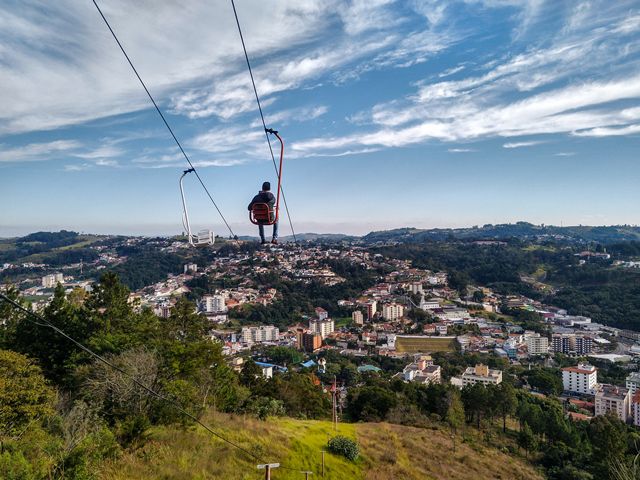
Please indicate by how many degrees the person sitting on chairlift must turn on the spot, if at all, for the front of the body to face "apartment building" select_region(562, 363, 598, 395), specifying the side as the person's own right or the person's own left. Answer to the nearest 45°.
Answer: approximately 45° to the person's own right

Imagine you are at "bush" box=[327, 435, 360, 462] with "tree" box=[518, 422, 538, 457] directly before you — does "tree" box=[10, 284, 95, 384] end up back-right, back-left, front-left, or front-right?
back-left

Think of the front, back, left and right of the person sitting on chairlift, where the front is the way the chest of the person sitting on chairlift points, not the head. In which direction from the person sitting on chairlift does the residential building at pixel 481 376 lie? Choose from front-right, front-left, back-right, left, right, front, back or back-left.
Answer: front-right

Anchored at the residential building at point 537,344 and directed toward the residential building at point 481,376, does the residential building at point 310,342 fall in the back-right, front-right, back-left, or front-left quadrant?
front-right

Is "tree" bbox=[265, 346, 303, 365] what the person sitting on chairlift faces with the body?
yes

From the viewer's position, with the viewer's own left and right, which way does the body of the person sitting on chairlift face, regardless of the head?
facing away from the viewer

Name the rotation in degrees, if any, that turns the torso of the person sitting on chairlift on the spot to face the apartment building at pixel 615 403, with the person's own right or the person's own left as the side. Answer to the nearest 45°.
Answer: approximately 45° to the person's own right

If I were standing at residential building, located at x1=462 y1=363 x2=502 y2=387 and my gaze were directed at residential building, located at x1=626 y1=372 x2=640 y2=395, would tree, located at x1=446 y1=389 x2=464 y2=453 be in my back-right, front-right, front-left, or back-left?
back-right

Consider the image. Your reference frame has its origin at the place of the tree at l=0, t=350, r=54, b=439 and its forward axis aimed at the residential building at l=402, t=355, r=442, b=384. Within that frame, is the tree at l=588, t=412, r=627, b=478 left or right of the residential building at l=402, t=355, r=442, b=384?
right

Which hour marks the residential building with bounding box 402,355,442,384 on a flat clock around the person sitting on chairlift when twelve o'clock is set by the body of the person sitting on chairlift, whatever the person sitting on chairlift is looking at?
The residential building is roughly at 1 o'clock from the person sitting on chairlift.

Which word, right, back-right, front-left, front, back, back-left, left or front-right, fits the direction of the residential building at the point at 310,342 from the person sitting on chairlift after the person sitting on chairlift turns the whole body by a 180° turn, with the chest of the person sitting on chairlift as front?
back

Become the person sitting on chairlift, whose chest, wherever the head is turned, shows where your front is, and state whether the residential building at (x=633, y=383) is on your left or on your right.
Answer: on your right

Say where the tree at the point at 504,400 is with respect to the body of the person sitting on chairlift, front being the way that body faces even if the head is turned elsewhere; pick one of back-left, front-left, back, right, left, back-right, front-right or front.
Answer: front-right

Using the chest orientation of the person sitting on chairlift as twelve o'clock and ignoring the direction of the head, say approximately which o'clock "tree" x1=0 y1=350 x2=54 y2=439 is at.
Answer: The tree is roughly at 10 o'clock from the person sitting on chairlift.

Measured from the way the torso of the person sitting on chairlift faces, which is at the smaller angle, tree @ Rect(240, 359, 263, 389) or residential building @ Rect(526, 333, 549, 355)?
the tree

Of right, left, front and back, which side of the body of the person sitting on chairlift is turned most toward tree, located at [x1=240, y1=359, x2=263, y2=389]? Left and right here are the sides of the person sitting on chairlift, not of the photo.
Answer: front
